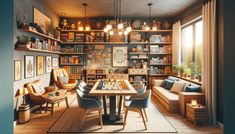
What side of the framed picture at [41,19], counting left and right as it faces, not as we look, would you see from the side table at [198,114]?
front

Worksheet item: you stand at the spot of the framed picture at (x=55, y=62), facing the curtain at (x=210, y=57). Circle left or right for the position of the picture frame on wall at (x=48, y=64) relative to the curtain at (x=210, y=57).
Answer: right

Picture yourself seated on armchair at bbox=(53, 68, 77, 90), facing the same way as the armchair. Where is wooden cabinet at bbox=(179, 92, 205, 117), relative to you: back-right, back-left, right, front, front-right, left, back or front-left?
front

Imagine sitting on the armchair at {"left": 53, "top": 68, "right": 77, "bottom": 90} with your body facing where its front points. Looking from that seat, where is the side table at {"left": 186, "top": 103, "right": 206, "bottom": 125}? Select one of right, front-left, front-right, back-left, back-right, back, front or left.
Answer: front

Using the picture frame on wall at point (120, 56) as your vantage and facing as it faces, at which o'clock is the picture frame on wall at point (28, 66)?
the picture frame on wall at point (28, 66) is roughly at 1 o'clock from the picture frame on wall at point (120, 56).

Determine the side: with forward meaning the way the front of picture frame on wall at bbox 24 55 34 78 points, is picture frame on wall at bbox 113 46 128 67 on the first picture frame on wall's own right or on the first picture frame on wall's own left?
on the first picture frame on wall's own left

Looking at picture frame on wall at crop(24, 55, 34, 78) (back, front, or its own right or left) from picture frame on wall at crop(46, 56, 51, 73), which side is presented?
left

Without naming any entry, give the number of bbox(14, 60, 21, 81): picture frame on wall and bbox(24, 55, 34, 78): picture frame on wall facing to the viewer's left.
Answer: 0

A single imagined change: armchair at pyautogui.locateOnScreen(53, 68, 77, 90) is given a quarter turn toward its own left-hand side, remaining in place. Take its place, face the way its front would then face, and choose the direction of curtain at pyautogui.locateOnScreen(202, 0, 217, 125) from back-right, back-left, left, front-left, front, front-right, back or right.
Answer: right

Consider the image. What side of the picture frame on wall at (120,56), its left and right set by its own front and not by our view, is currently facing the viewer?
front

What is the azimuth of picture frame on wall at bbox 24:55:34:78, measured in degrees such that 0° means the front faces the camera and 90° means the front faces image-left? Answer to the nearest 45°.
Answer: approximately 315°

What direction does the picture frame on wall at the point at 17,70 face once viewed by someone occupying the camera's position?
facing the viewer and to the right of the viewer

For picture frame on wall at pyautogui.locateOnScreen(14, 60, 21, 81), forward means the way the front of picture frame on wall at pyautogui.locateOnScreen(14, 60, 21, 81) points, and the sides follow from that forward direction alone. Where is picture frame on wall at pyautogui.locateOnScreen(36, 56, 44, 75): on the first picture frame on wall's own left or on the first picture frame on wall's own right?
on the first picture frame on wall's own left
